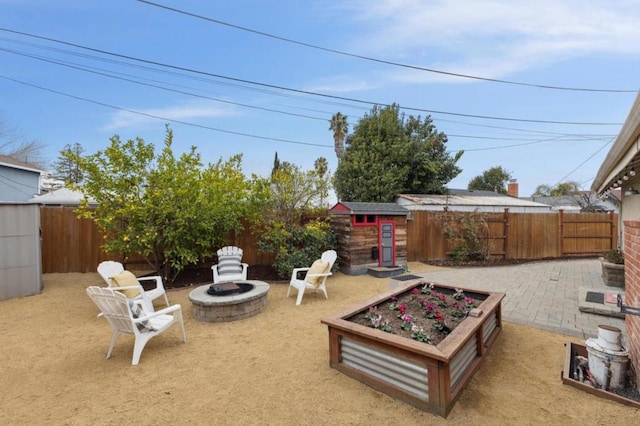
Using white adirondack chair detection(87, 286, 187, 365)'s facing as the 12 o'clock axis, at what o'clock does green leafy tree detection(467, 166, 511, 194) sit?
The green leafy tree is roughly at 1 o'clock from the white adirondack chair.

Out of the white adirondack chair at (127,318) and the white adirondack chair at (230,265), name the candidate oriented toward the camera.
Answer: the white adirondack chair at (230,265)

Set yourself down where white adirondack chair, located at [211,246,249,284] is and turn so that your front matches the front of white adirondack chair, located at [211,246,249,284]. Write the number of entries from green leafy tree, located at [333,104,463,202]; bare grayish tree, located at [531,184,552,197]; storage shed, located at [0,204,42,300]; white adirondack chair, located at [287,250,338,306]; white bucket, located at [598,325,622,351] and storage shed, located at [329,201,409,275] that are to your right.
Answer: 1

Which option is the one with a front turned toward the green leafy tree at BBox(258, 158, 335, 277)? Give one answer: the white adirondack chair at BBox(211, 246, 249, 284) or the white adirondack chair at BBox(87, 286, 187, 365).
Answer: the white adirondack chair at BBox(87, 286, 187, 365)

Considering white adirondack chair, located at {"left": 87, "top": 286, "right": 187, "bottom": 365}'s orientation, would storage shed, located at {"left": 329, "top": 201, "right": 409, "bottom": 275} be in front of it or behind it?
in front

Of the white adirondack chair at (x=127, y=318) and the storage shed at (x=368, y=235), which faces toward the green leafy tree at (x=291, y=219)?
the white adirondack chair

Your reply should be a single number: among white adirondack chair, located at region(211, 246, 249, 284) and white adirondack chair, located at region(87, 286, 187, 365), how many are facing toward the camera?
1

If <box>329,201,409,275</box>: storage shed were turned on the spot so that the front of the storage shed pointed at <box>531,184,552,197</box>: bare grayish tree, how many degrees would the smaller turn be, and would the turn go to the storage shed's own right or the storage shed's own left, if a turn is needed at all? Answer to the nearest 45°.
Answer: approximately 90° to the storage shed's own left

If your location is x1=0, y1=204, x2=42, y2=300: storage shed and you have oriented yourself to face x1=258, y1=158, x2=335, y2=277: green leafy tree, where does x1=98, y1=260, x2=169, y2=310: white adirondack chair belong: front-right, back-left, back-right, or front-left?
front-right

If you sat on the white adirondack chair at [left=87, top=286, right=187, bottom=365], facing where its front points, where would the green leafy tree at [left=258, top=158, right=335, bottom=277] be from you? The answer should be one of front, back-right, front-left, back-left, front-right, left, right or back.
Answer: front

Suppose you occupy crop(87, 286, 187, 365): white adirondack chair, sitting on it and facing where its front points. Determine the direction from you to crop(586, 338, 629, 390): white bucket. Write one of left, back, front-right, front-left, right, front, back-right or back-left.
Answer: right

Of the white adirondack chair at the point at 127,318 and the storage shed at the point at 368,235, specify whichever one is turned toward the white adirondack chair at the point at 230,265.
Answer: the white adirondack chair at the point at 127,318

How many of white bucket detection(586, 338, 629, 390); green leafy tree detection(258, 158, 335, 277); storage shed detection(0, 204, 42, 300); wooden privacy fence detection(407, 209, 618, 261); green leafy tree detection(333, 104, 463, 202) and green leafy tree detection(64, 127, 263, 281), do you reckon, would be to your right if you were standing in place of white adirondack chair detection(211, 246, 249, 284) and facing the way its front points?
2

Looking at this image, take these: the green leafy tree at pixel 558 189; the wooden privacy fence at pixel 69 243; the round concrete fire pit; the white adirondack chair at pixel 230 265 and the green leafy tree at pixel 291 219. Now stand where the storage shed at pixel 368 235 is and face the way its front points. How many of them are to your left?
1

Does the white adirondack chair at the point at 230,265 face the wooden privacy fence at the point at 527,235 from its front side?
no

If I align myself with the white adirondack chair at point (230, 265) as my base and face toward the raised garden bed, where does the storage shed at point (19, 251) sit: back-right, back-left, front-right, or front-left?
back-right

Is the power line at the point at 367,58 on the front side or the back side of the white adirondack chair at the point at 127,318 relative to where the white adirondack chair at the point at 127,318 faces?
on the front side

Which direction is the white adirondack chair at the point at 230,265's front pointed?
toward the camera

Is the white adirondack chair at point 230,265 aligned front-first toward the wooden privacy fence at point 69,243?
no

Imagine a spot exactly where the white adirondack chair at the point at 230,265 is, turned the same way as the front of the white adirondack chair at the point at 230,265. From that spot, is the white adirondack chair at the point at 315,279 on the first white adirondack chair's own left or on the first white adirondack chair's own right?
on the first white adirondack chair's own left

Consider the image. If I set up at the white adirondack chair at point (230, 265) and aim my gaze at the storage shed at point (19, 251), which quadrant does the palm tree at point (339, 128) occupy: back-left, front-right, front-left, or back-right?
back-right
